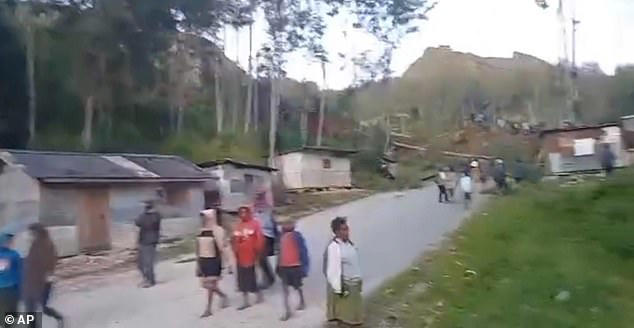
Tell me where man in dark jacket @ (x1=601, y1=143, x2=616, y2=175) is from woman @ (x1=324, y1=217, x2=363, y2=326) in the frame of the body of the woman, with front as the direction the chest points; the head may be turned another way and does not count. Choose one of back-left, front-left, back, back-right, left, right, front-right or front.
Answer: left

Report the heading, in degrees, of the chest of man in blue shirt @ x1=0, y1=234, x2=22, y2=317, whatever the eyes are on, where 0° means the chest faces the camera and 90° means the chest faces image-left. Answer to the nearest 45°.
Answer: approximately 180°

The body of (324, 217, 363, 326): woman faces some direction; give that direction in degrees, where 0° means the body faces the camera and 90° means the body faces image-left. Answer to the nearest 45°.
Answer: approximately 315°

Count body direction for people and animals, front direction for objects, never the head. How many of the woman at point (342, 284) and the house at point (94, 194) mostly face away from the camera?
0

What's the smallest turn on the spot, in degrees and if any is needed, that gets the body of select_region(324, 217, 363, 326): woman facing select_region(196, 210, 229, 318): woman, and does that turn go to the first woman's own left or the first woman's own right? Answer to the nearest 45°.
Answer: approximately 135° to the first woman's own right

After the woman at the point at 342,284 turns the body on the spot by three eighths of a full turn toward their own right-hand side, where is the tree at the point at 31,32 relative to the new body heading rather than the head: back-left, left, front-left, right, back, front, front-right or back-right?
front

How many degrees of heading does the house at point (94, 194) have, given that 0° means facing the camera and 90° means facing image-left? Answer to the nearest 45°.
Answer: approximately 315°

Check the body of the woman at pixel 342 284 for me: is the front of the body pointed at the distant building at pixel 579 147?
no

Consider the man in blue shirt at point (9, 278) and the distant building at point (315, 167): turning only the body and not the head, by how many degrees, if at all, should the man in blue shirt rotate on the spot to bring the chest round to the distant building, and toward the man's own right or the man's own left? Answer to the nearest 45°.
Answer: approximately 135° to the man's own left

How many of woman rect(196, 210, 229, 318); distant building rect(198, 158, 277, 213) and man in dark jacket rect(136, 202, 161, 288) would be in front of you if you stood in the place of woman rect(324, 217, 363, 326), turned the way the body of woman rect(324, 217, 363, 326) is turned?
0
